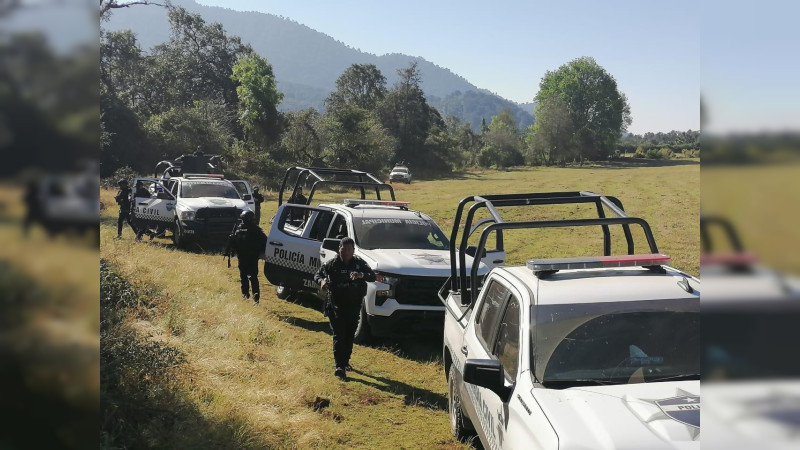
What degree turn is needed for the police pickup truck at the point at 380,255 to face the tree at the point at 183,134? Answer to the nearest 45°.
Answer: approximately 135° to its left

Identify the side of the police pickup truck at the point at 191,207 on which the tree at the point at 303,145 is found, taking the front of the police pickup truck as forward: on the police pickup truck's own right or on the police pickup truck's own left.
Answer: on the police pickup truck's own left

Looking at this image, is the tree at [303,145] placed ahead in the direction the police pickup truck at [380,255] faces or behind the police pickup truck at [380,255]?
behind

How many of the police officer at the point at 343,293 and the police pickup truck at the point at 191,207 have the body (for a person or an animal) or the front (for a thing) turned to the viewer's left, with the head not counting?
0

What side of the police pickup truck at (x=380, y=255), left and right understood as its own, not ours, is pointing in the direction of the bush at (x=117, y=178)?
back

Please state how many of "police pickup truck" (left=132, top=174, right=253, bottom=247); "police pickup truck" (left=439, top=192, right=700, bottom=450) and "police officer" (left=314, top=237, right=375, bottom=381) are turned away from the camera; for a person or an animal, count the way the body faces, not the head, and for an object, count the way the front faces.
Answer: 0

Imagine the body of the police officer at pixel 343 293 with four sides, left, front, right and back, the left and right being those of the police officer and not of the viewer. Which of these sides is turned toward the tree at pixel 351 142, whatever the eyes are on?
back

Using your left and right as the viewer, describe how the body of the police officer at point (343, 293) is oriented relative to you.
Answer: facing the viewer

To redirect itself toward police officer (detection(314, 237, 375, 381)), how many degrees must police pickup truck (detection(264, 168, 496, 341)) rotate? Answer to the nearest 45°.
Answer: approximately 45° to its right

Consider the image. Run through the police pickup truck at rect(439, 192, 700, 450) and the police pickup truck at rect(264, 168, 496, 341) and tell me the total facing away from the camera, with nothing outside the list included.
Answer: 0

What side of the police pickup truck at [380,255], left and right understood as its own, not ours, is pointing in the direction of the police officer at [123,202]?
back

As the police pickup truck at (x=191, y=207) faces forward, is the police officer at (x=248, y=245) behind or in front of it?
in front

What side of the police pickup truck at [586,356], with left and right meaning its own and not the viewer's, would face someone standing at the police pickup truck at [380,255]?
back

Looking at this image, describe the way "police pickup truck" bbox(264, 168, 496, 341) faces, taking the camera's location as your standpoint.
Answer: facing the viewer and to the right of the viewer

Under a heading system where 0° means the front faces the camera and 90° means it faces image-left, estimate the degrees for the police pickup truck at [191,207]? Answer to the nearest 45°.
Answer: approximately 315°
